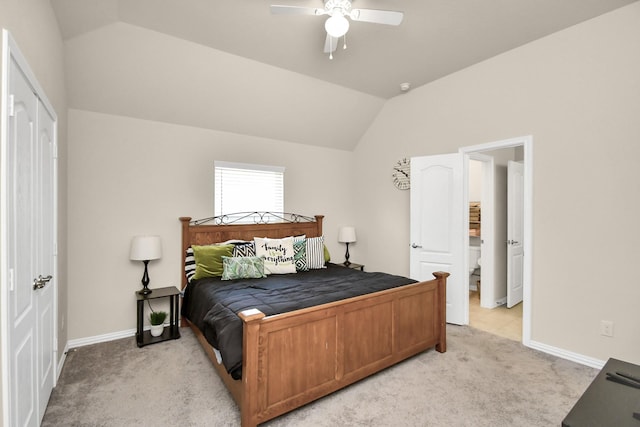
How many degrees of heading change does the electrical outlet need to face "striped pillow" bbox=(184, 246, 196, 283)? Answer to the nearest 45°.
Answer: approximately 45° to its right

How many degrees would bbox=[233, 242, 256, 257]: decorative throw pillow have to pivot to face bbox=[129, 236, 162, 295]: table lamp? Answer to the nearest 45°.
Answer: approximately 90° to its right

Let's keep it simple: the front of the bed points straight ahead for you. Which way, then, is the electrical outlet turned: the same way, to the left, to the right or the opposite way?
to the right

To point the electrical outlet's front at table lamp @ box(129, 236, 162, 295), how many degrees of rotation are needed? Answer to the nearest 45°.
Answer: approximately 45° to its right

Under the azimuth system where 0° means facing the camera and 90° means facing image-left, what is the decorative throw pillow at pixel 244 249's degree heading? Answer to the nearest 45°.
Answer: approximately 0°

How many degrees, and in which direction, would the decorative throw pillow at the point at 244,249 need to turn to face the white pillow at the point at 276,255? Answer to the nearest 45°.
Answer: approximately 90° to its left

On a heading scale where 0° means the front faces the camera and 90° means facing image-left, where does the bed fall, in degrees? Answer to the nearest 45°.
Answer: approximately 315°

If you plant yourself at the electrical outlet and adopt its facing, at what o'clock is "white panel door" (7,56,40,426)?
The white panel door is roughly at 1 o'clock from the electrical outlet.
